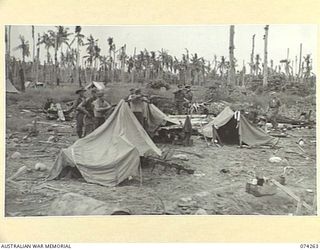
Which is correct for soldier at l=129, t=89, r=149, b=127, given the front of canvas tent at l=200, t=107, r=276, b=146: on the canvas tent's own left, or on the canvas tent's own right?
on the canvas tent's own right

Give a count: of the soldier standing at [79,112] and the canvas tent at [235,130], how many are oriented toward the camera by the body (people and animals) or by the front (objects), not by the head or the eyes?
1

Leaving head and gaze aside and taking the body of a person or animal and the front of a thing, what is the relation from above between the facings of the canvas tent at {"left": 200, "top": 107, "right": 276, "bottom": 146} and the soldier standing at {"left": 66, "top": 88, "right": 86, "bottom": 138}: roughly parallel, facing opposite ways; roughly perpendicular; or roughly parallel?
roughly perpendicular

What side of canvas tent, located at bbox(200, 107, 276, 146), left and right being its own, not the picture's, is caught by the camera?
front

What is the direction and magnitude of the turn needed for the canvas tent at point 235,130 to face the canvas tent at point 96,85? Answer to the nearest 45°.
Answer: approximately 90° to its right
